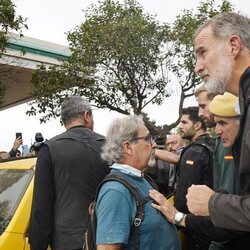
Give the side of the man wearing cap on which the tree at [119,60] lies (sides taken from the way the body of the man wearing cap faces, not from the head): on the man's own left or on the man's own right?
on the man's own right

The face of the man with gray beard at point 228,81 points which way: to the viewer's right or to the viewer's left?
to the viewer's left

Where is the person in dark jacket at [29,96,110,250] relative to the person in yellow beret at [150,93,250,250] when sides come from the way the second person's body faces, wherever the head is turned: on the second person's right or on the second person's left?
on the second person's right

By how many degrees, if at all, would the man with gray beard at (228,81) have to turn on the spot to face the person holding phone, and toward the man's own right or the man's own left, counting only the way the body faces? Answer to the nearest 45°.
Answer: approximately 45° to the man's own right

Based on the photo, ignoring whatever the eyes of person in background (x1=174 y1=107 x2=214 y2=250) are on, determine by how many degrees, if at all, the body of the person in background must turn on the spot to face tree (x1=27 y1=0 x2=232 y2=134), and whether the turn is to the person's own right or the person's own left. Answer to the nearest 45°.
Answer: approximately 90° to the person's own right

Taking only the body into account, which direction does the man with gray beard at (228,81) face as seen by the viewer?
to the viewer's left

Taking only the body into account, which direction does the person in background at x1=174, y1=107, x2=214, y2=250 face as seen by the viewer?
to the viewer's left

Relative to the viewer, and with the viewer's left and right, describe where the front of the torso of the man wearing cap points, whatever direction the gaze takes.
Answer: facing the viewer and to the left of the viewer
